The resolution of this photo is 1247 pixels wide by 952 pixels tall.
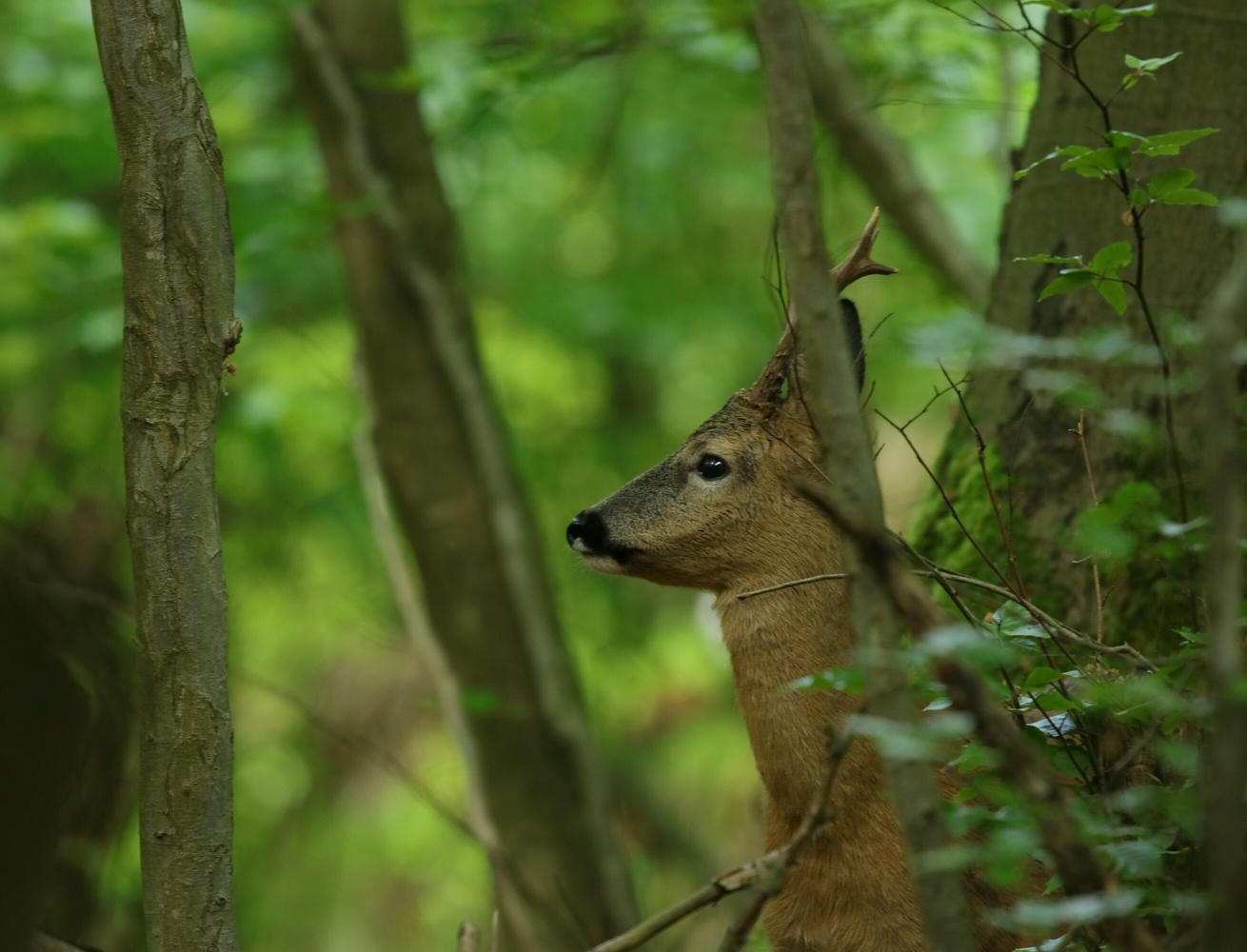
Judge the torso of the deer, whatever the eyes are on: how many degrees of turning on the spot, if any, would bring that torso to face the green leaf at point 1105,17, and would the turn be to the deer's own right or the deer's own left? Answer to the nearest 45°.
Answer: approximately 135° to the deer's own left

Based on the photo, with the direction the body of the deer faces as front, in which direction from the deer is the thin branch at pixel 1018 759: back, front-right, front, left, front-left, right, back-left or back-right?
left

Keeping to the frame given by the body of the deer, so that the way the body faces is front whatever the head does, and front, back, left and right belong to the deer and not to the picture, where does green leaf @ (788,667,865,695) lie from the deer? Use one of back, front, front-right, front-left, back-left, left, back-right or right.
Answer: left

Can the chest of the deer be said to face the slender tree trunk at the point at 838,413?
no

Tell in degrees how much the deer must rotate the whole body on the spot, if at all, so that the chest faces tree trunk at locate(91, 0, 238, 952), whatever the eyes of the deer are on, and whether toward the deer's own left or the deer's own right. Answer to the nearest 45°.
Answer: approximately 45° to the deer's own left

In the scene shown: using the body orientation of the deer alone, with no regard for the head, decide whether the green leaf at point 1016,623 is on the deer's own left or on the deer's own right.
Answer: on the deer's own left

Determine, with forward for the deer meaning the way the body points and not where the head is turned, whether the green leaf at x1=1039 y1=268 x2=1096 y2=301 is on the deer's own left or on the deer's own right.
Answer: on the deer's own left

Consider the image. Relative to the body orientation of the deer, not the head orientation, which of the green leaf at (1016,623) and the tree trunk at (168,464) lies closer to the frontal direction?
the tree trunk

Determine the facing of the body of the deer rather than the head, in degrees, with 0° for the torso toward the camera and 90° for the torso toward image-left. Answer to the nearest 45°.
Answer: approximately 90°
